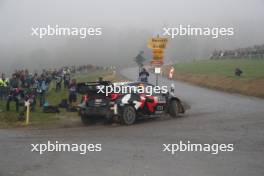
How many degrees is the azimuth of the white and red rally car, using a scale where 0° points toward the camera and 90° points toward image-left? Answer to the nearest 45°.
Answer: approximately 225°
